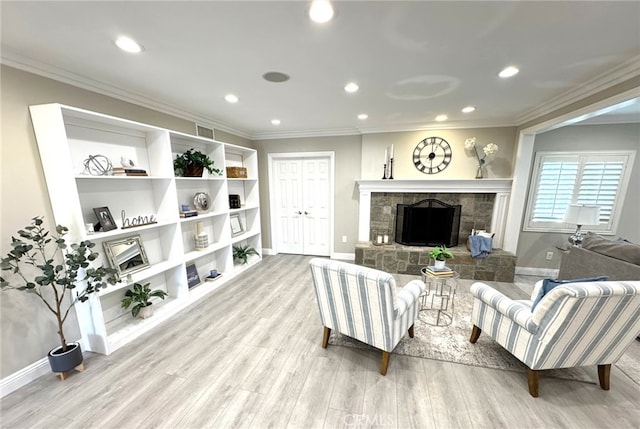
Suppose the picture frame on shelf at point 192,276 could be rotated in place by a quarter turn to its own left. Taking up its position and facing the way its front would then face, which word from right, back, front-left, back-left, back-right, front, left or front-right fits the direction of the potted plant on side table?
right

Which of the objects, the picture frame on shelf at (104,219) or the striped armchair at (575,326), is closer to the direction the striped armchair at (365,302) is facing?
the striped armchair

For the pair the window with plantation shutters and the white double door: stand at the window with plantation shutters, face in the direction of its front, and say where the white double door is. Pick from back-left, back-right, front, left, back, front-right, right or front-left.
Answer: front-right

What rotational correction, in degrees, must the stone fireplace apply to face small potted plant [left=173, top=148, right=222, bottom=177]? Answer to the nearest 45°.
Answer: approximately 45° to its right

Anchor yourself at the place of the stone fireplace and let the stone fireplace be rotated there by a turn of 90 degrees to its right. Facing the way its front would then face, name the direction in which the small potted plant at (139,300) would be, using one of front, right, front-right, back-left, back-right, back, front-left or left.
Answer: front-left

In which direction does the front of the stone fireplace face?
toward the camera

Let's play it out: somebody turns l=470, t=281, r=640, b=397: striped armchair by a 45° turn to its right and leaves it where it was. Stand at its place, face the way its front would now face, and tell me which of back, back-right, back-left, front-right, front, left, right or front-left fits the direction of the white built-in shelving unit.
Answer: back-left

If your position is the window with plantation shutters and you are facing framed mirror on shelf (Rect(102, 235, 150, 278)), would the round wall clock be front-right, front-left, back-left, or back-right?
front-right

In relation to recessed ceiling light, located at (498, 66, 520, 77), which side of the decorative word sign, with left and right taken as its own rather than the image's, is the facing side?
front

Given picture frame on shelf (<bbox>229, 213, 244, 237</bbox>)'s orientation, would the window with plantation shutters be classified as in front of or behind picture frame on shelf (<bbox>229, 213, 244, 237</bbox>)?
in front

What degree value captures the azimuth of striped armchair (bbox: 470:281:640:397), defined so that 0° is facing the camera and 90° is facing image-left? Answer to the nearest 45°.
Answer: approximately 135°

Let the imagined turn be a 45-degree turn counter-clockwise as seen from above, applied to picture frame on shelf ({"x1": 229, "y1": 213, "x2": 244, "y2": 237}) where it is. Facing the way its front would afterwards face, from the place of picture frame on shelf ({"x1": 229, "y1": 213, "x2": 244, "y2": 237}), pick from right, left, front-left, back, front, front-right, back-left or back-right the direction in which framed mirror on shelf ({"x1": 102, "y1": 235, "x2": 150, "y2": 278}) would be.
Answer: back-right

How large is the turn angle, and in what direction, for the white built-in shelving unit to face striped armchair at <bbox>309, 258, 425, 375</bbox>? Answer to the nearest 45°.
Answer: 0° — it already faces it

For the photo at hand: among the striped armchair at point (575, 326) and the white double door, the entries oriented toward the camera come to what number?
1
